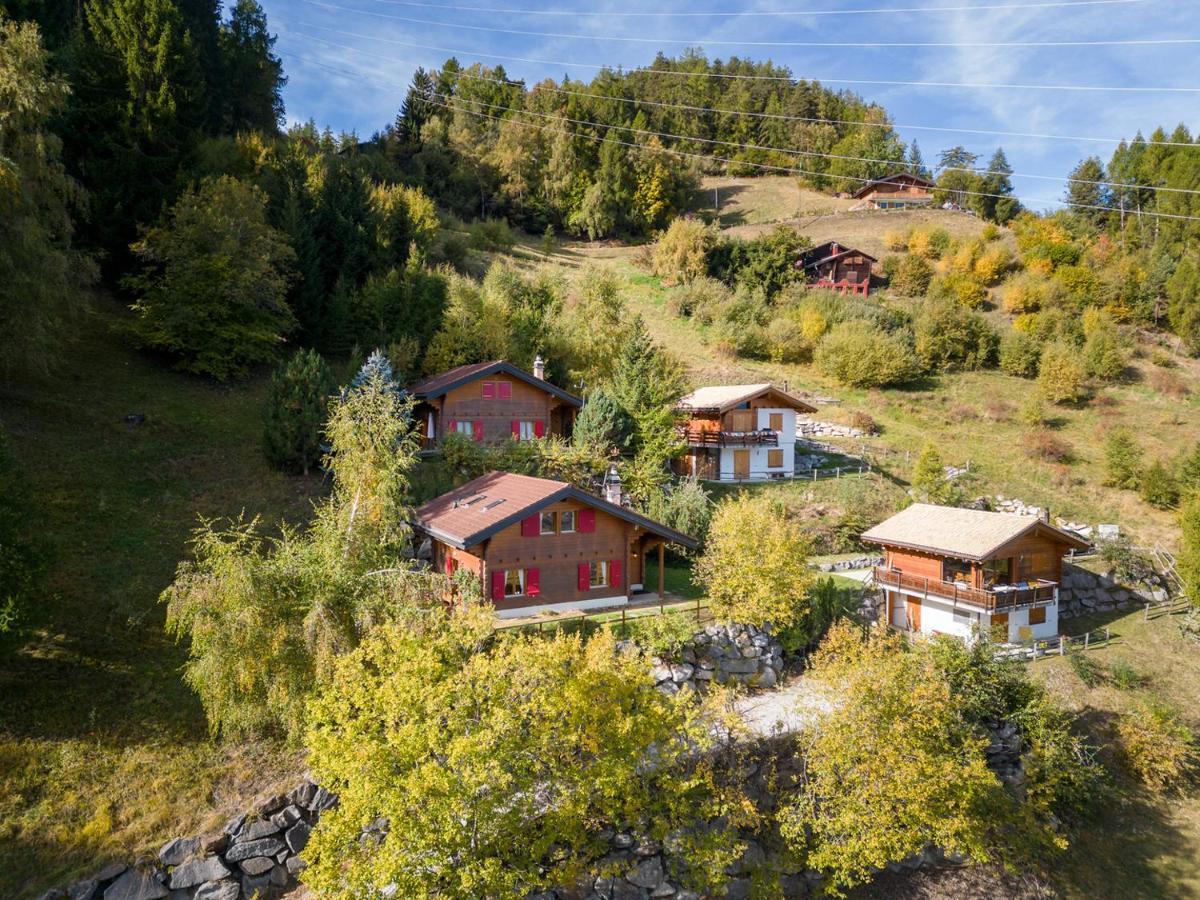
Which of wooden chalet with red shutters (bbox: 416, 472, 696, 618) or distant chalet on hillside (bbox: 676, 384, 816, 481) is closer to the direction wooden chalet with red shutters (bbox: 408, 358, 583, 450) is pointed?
the wooden chalet with red shutters

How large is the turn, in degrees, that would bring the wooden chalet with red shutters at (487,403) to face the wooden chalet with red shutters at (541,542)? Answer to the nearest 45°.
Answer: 0° — it already faces it

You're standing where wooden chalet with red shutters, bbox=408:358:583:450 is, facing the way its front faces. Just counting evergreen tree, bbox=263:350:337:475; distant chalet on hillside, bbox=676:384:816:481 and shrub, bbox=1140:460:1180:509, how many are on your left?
2

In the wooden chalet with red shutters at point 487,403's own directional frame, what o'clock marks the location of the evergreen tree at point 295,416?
The evergreen tree is roughly at 2 o'clock from the wooden chalet with red shutters.

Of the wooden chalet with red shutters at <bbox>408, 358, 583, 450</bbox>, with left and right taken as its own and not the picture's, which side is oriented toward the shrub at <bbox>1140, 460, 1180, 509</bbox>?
left

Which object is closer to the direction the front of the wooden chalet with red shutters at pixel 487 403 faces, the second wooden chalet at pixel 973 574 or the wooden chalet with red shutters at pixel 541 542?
the wooden chalet with red shutters

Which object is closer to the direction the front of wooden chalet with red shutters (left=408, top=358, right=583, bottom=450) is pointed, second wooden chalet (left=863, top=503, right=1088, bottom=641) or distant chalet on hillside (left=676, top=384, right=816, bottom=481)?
the second wooden chalet

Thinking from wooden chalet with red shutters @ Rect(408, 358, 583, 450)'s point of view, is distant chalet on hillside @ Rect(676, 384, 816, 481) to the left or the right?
on its left

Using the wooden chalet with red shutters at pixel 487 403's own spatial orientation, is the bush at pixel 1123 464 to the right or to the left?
on its left

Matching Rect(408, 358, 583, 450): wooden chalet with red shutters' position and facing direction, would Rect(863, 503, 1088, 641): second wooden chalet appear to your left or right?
on your left

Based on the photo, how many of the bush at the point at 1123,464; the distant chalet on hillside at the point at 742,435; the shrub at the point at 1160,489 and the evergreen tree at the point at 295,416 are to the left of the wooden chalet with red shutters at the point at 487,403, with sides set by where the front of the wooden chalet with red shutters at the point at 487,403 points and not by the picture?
3

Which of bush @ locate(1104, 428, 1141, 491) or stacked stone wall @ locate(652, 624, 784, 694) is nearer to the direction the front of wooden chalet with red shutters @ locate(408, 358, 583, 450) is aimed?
the stacked stone wall

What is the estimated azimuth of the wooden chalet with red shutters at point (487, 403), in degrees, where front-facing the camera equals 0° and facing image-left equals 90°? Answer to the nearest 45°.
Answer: approximately 0°
